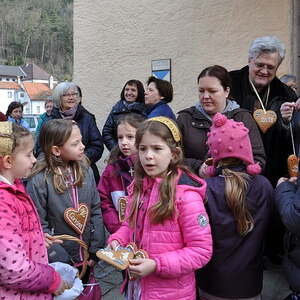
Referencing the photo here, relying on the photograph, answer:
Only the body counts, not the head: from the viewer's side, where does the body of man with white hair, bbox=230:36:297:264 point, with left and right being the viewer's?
facing the viewer

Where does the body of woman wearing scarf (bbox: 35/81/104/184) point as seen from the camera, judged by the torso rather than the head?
toward the camera

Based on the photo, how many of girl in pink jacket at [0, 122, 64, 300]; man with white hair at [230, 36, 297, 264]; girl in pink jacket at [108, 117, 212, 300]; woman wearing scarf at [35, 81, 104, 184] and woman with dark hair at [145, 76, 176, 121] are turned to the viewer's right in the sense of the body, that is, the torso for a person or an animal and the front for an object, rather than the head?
1

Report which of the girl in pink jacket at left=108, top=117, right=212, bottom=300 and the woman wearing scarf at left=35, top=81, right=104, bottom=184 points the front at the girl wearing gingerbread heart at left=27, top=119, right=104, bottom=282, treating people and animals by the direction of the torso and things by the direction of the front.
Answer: the woman wearing scarf

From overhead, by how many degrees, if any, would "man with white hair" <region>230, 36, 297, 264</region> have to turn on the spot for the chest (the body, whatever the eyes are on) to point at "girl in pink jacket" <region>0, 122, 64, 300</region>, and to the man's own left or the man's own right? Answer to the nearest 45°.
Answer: approximately 45° to the man's own right

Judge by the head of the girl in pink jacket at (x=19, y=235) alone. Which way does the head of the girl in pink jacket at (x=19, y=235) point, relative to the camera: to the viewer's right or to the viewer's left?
to the viewer's right

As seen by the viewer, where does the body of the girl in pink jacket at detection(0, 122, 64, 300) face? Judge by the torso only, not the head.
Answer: to the viewer's right

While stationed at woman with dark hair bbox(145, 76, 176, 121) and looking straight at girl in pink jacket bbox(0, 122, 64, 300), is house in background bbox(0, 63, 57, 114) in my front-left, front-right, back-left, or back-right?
back-right

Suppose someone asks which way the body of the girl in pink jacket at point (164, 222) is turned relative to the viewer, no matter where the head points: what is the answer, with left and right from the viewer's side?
facing the viewer and to the left of the viewer

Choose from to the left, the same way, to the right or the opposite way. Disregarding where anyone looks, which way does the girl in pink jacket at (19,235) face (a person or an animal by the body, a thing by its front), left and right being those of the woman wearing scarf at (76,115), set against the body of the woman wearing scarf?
to the left

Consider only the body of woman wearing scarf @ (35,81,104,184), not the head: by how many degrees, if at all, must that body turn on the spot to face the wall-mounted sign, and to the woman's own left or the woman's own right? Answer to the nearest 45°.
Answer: approximately 135° to the woman's own left

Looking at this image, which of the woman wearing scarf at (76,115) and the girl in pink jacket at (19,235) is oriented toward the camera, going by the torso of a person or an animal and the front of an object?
the woman wearing scarf

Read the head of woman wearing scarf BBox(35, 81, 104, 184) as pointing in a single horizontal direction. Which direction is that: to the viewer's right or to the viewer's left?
to the viewer's right
